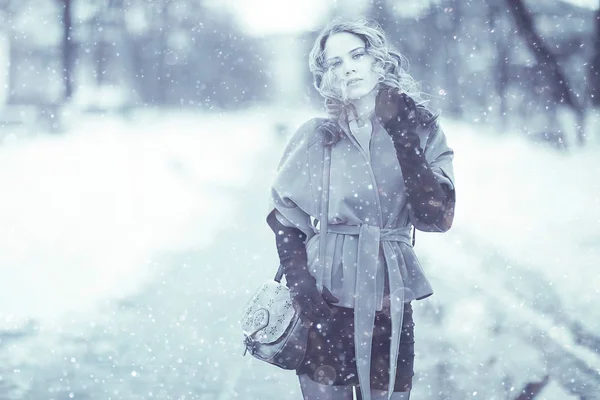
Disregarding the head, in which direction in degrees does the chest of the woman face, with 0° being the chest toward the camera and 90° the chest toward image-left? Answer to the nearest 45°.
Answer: approximately 0°
